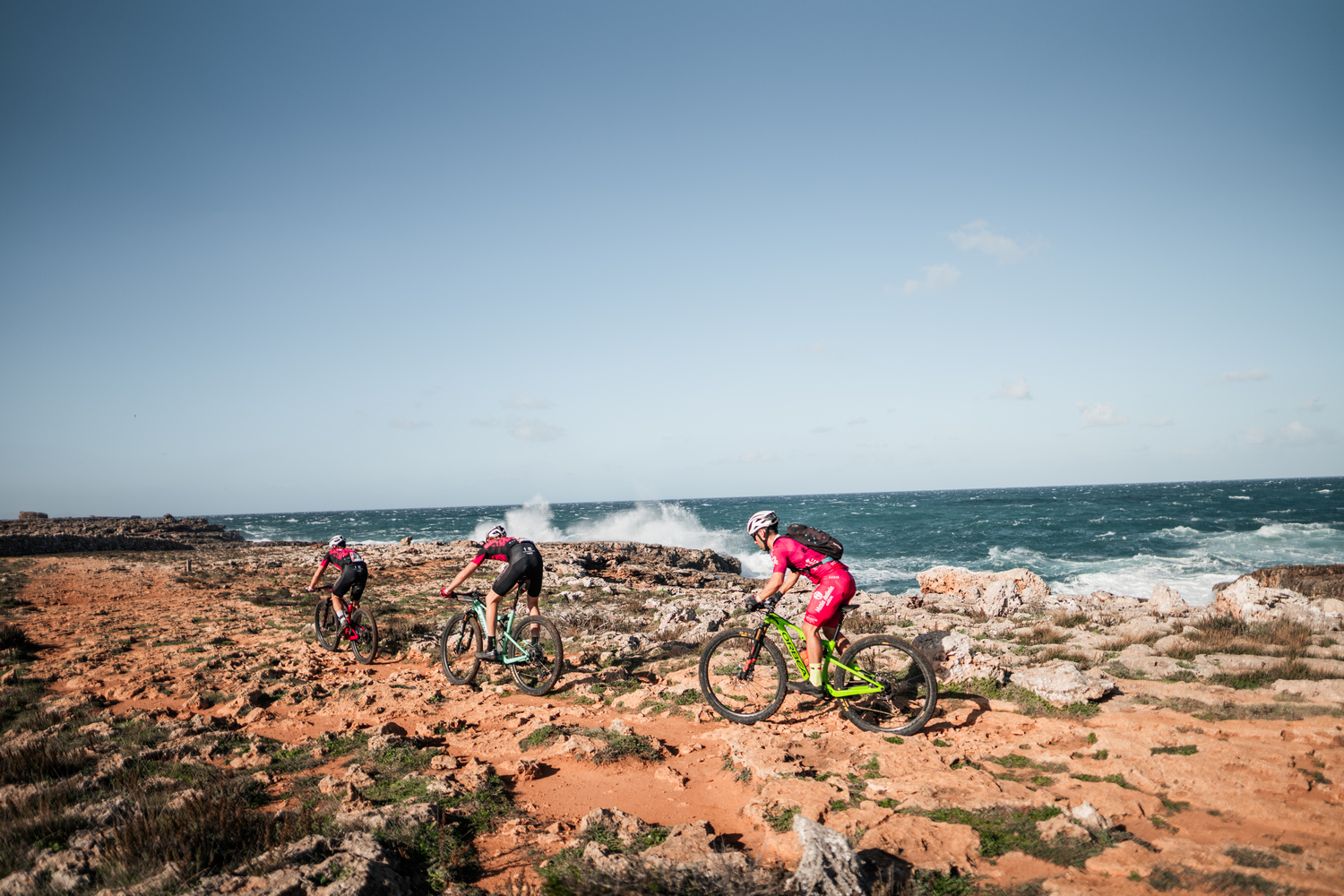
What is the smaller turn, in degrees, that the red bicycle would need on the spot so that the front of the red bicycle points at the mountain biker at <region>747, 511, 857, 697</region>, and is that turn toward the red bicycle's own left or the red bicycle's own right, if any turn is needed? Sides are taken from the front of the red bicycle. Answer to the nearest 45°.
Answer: approximately 180°

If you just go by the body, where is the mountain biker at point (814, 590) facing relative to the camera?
to the viewer's left

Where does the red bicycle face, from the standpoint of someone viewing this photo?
facing away from the viewer and to the left of the viewer

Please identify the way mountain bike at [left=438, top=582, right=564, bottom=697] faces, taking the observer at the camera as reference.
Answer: facing away from the viewer and to the left of the viewer

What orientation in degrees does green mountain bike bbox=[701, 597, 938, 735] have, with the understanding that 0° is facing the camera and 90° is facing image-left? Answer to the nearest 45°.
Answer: approximately 90°

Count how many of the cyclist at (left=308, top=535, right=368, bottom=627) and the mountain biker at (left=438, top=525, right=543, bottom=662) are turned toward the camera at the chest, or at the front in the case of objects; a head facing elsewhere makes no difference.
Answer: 0

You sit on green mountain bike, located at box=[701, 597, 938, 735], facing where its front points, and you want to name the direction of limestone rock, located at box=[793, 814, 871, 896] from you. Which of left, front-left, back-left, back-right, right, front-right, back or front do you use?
left

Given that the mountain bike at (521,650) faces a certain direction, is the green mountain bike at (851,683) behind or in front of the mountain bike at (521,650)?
behind

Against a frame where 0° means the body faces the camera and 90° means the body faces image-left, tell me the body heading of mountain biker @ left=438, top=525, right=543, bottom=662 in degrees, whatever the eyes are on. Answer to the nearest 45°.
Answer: approximately 135°

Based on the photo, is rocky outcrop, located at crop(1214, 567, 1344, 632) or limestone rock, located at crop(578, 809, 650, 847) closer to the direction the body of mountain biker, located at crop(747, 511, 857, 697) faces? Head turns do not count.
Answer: the limestone rock

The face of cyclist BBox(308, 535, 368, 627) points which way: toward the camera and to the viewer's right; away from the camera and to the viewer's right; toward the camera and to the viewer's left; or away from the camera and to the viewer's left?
away from the camera and to the viewer's left
